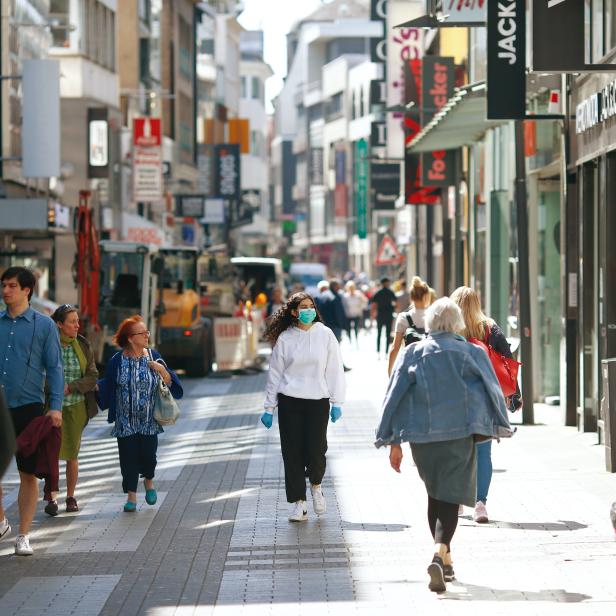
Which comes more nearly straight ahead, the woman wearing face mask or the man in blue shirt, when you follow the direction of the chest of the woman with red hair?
the man in blue shirt

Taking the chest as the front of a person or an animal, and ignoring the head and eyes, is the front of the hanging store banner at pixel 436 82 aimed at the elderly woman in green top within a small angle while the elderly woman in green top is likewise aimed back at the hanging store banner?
no

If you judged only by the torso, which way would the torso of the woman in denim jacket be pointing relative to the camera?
away from the camera

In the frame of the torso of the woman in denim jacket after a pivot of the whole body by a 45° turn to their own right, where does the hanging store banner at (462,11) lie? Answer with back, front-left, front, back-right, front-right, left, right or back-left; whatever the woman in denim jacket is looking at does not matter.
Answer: front-left

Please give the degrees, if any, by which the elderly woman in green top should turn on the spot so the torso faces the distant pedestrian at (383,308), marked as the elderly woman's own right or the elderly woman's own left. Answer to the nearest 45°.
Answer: approximately 180°

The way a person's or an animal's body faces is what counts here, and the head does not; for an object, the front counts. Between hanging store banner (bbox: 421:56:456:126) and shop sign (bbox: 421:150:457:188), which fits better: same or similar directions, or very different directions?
same or similar directions

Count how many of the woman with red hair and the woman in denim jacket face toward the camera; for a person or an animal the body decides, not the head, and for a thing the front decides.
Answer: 1

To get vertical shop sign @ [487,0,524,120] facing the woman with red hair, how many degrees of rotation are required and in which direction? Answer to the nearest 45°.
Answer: approximately 45° to its right

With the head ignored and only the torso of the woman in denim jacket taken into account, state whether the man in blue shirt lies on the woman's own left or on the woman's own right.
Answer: on the woman's own left

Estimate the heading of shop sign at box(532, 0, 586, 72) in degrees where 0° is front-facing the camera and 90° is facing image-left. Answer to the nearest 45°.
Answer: approximately 0°

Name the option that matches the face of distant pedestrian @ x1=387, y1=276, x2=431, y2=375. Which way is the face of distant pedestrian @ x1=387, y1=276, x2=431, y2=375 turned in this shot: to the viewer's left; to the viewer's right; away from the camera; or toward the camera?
away from the camera

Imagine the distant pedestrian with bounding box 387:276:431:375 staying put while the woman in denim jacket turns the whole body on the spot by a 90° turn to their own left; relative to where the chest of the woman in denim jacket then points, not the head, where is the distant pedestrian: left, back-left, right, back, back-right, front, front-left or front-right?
right

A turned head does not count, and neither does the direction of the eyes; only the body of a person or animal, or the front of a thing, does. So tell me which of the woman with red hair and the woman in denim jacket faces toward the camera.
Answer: the woman with red hair

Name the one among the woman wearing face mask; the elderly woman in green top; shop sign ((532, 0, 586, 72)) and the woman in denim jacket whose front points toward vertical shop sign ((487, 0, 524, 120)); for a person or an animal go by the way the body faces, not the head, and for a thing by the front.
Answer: the woman in denim jacket

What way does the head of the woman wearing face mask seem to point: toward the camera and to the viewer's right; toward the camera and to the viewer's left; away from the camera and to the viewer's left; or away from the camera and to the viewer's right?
toward the camera and to the viewer's right

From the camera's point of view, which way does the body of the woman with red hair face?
toward the camera

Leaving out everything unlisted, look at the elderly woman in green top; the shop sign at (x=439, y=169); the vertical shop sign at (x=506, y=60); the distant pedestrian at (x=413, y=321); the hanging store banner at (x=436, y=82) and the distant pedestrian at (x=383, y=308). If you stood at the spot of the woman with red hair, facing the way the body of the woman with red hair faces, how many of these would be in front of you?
0

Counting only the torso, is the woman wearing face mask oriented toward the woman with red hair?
no

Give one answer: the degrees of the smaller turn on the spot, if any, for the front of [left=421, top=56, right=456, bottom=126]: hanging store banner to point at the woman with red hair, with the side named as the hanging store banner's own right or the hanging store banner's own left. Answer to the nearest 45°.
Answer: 0° — it already faces them

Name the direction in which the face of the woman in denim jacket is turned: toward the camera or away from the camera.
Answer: away from the camera
